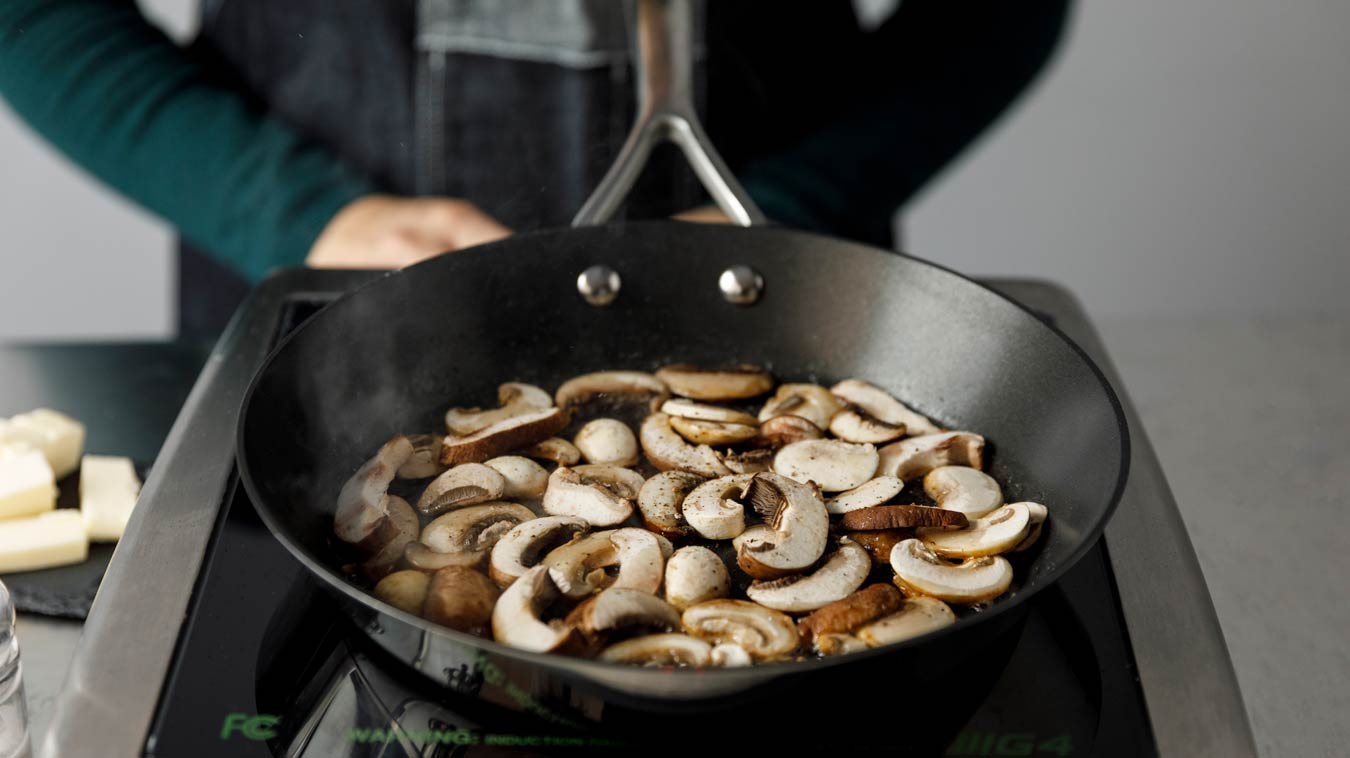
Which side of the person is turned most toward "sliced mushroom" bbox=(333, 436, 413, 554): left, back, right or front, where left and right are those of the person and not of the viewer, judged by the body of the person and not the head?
front

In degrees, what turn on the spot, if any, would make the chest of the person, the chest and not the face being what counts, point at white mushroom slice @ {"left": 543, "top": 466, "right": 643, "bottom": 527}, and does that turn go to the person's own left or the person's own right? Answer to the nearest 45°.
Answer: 0° — they already face it

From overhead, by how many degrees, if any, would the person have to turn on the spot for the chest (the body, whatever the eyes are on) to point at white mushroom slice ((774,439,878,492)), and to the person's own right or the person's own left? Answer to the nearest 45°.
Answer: approximately 45° to the person's own left

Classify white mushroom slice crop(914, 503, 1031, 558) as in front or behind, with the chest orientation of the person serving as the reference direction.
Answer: in front

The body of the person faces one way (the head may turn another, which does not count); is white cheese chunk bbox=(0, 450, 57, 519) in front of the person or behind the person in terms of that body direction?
in front

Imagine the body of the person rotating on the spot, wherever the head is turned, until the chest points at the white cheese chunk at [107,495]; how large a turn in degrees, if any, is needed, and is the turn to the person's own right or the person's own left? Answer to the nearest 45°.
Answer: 0° — they already face it

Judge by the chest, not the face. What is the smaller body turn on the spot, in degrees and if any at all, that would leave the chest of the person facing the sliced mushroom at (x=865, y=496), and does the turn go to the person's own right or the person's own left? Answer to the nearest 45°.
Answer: approximately 45° to the person's own left

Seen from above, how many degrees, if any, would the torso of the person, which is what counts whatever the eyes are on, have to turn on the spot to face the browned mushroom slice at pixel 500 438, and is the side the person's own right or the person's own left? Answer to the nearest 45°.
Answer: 0° — they already face it

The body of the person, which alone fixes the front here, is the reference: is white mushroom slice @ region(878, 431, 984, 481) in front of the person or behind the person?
in front

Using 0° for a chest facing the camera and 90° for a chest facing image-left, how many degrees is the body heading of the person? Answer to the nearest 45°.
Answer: approximately 0°
